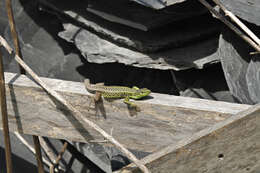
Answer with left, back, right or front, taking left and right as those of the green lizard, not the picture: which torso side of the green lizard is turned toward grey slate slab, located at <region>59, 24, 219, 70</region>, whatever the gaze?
left

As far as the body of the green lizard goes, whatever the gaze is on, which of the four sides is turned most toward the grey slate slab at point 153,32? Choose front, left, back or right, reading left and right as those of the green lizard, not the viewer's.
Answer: left

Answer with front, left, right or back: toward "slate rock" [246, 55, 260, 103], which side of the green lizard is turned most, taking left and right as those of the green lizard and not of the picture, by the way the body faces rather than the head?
front

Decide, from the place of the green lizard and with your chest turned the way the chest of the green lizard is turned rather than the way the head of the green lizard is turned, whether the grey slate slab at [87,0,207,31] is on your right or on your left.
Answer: on your left

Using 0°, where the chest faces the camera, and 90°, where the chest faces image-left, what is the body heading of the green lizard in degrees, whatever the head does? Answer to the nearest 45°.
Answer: approximately 270°

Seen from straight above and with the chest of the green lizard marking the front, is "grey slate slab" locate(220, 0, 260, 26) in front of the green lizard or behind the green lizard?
in front

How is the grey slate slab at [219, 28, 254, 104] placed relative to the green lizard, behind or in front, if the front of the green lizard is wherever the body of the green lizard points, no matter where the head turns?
in front

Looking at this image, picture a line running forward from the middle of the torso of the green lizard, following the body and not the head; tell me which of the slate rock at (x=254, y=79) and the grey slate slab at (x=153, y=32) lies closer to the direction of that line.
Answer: the slate rock

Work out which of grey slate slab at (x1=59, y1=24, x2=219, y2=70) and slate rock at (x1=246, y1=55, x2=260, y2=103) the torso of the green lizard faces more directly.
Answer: the slate rock

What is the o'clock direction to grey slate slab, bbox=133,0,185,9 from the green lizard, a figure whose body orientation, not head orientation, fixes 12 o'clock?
The grey slate slab is roughly at 10 o'clock from the green lizard.
